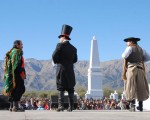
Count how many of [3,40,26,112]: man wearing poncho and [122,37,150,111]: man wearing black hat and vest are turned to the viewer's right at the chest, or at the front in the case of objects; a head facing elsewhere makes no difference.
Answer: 1

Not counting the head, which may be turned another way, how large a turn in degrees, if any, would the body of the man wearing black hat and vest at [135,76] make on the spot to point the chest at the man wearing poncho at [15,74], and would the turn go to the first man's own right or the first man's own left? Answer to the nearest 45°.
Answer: approximately 45° to the first man's own left

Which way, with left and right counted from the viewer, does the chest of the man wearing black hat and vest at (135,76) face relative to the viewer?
facing away from the viewer and to the left of the viewer

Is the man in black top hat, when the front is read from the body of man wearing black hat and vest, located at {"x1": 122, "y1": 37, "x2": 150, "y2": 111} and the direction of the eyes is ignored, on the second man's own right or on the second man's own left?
on the second man's own left

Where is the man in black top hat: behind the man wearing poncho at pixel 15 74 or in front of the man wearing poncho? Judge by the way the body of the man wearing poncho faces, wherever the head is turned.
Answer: in front

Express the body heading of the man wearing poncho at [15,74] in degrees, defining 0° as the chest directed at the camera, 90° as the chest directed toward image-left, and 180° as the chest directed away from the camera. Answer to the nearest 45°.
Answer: approximately 270°

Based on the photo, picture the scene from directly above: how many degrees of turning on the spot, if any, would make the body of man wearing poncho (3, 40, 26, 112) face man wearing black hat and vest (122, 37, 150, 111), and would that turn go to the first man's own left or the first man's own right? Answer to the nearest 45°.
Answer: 0° — they already face them
